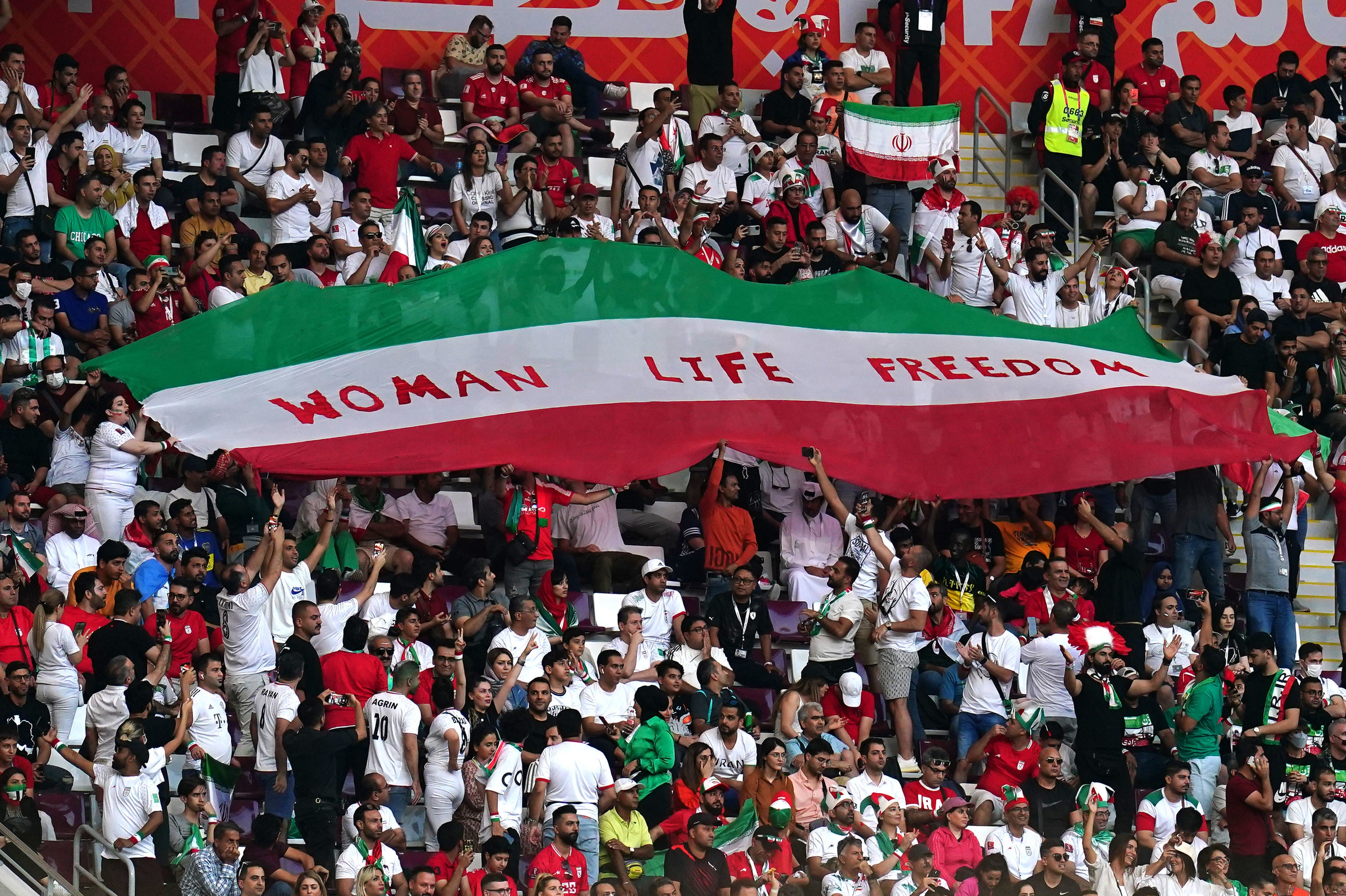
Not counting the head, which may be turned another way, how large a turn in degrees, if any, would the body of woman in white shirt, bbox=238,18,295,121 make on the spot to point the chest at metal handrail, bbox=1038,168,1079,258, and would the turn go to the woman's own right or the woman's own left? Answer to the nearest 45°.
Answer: approximately 45° to the woman's own left

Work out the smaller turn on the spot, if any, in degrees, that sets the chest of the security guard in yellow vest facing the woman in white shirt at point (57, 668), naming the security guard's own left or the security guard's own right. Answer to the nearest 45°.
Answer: approximately 90° to the security guard's own right

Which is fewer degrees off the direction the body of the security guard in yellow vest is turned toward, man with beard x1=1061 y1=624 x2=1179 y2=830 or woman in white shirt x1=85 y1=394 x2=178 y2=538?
the man with beard

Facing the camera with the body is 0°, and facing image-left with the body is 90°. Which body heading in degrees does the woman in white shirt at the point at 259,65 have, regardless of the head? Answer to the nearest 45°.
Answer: approximately 315°

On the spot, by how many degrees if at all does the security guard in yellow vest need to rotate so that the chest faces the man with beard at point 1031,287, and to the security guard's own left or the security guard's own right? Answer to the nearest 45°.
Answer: approximately 45° to the security guard's own right

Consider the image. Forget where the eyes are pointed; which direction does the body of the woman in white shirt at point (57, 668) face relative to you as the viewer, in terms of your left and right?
facing away from the viewer and to the right of the viewer

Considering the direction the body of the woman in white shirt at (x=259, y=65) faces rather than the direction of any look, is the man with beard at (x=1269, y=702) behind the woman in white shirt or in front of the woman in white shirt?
in front

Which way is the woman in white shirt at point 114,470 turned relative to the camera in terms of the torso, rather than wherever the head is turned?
to the viewer's right

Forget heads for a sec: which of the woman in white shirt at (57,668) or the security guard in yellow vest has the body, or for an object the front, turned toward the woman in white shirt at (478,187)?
the woman in white shirt at (57,668)
